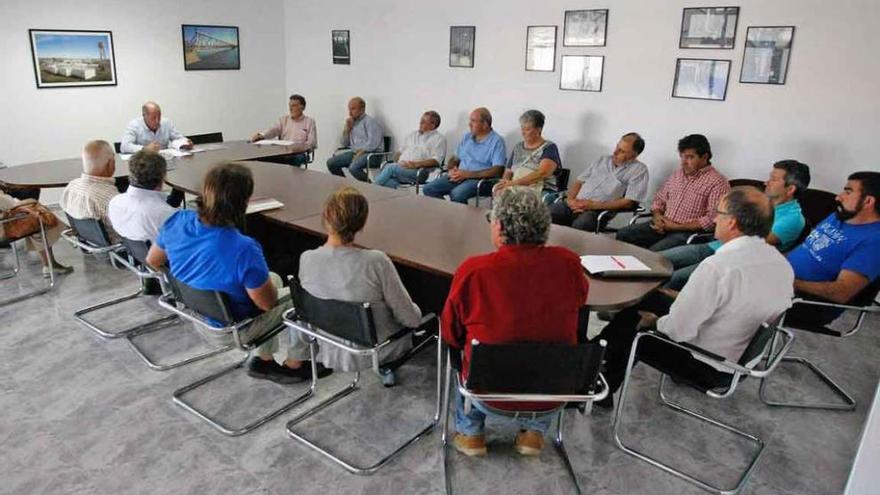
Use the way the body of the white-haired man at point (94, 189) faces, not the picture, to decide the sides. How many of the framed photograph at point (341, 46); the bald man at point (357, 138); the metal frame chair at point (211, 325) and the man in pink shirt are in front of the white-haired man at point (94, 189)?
3

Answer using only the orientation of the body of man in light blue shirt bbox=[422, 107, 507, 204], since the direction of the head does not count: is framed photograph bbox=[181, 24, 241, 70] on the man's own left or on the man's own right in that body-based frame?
on the man's own right

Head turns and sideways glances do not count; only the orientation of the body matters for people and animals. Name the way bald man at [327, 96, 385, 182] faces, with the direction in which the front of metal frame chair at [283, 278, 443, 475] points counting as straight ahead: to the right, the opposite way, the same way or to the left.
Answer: the opposite way

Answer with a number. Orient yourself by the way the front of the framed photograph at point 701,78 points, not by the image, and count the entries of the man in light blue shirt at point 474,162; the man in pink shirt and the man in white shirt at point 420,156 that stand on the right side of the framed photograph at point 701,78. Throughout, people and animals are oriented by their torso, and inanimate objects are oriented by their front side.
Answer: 3

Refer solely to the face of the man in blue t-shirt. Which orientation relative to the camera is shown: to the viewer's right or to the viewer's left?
to the viewer's left

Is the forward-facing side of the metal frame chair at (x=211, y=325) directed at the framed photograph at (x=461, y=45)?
yes

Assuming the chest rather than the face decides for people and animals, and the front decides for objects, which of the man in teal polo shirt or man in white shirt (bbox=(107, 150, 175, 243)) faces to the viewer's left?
the man in teal polo shirt

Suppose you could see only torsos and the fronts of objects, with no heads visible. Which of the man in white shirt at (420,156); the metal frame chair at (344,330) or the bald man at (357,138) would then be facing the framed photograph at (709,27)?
the metal frame chair

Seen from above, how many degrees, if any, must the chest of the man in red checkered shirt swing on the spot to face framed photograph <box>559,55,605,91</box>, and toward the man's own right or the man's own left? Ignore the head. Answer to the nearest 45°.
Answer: approximately 90° to the man's own right

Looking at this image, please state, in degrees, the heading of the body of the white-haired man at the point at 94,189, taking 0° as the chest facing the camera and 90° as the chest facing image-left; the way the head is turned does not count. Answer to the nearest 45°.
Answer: approximately 225°

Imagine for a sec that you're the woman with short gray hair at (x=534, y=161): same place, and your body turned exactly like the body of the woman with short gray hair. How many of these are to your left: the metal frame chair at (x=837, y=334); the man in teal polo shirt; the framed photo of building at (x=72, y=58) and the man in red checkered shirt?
3

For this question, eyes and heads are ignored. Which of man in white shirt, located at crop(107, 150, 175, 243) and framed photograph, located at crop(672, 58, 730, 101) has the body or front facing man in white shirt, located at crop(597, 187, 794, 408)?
the framed photograph

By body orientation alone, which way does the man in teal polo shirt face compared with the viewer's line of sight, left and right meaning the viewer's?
facing to the left of the viewer
